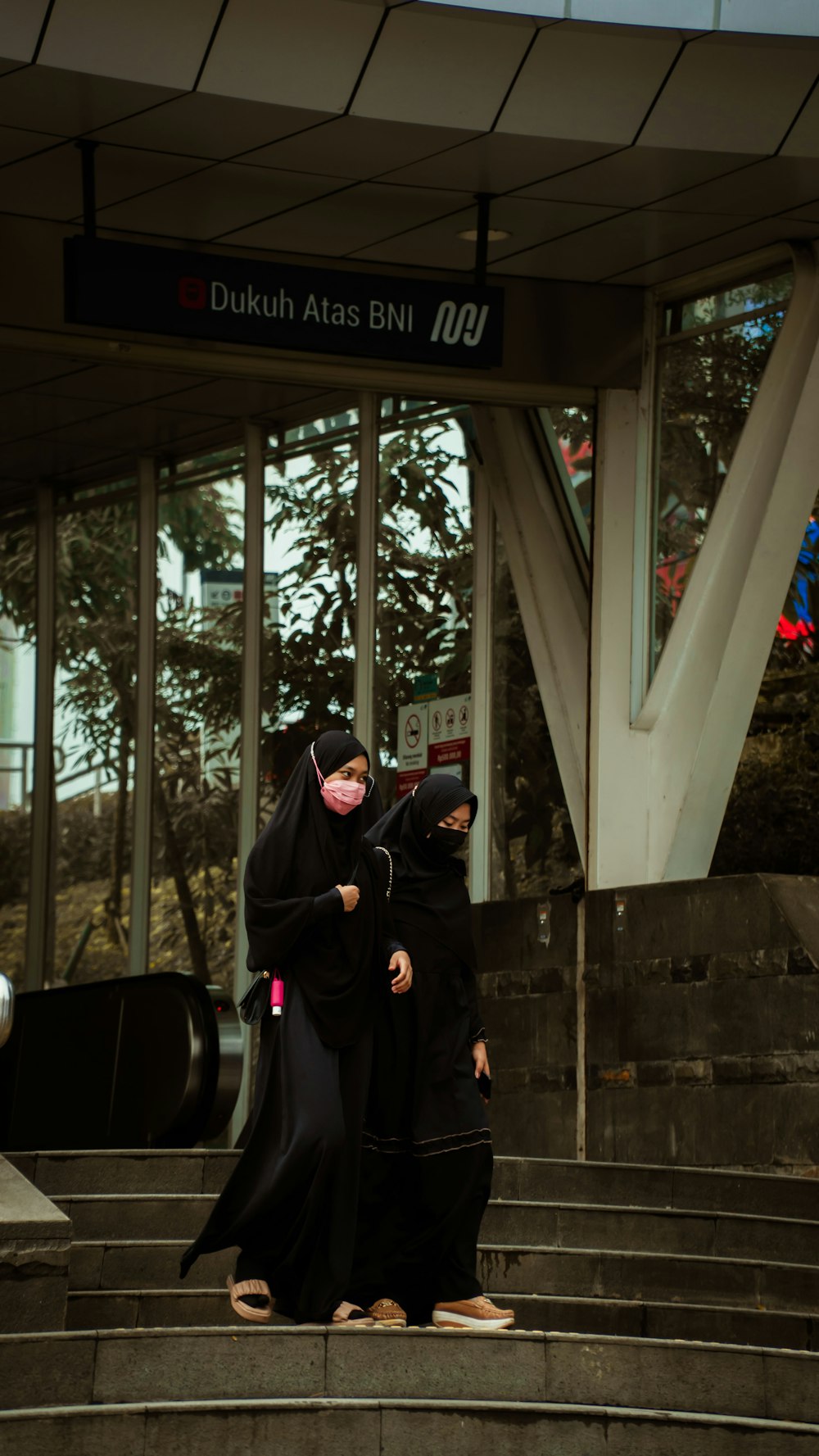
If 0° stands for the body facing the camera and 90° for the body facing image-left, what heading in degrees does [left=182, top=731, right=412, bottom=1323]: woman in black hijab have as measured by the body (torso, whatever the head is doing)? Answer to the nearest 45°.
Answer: approximately 315°

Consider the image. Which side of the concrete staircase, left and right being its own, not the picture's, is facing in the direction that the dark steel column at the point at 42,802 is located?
back

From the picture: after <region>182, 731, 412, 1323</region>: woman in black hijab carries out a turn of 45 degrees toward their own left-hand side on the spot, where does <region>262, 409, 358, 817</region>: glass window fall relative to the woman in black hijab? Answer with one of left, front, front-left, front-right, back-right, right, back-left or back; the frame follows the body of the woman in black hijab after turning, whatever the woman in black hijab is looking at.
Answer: left

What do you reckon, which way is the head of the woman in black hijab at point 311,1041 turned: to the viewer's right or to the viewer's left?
to the viewer's right

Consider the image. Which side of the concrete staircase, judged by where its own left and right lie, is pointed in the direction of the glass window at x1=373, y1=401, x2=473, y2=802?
back

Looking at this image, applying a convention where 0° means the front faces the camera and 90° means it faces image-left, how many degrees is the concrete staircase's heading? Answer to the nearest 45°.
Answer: approximately 0°

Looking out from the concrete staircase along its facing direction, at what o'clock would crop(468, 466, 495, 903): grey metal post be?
The grey metal post is roughly at 6 o'clock from the concrete staircase.
